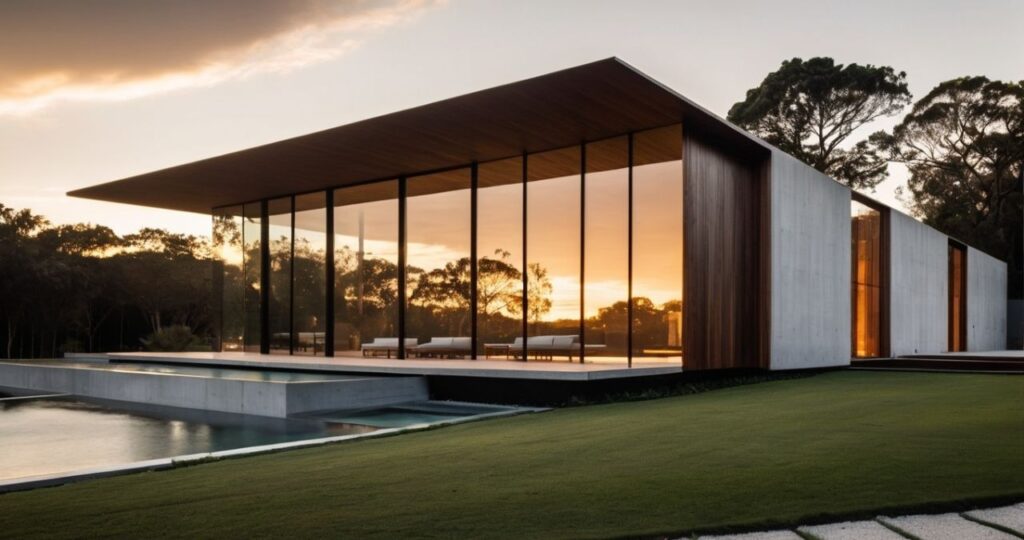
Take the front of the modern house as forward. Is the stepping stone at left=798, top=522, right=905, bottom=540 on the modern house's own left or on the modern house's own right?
on the modern house's own left

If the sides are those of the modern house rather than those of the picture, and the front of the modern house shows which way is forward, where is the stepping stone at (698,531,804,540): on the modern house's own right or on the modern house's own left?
on the modern house's own left

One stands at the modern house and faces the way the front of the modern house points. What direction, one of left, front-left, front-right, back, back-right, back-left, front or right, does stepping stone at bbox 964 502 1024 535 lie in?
front-left

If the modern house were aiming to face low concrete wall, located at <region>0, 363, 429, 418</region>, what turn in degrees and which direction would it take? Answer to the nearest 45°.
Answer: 0° — it already faces it

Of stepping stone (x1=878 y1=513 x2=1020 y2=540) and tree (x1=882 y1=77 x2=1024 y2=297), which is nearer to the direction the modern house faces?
the stepping stone

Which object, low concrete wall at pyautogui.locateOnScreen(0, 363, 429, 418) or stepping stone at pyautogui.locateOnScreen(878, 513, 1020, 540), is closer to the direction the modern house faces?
the low concrete wall

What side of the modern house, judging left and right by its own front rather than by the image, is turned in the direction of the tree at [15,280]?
right

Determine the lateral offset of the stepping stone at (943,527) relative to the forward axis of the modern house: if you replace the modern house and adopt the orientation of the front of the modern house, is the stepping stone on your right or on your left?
on your left

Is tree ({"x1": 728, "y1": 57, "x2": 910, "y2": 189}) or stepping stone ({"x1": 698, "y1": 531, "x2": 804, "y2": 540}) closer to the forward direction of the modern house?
the stepping stone

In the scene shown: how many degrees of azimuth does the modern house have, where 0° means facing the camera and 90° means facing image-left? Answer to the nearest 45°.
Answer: approximately 45°

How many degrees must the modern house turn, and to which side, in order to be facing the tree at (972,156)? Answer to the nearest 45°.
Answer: approximately 180°
